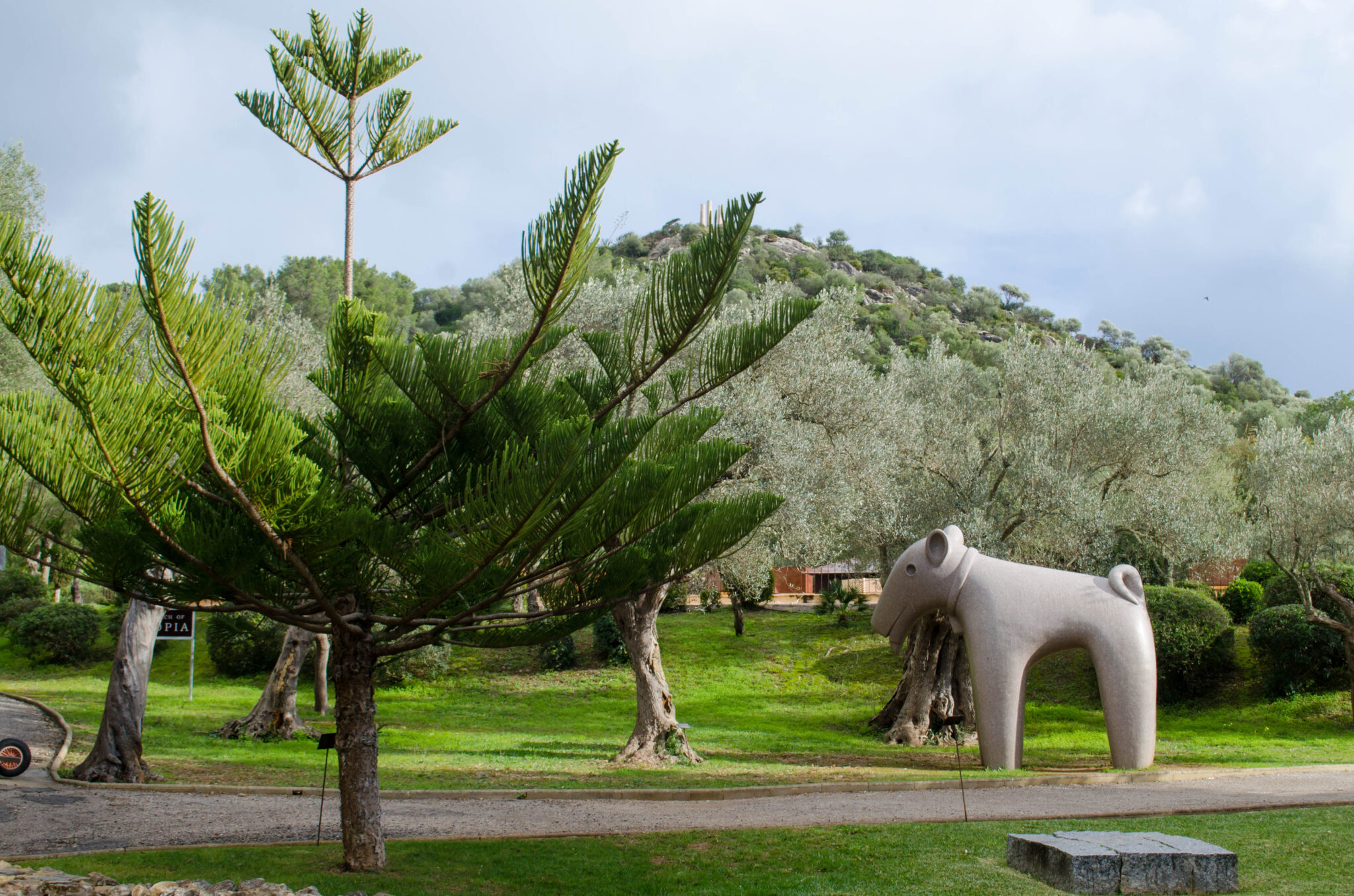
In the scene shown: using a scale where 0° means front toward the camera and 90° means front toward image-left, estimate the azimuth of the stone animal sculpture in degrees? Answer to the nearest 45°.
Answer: approximately 90°

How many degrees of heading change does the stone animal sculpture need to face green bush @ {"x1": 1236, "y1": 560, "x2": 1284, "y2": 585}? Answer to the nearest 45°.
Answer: approximately 90° to its right

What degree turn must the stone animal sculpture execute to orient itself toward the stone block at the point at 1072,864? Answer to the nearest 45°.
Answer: approximately 90° to its left

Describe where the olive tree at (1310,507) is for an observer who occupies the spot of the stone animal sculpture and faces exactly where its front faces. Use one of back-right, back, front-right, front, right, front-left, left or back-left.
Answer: back-right

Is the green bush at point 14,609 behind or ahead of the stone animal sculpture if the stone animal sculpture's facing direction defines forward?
ahead

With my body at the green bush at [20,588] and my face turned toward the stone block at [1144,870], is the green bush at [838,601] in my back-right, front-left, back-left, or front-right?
front-left

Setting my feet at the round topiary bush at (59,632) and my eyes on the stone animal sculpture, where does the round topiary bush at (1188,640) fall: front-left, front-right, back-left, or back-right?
front-left

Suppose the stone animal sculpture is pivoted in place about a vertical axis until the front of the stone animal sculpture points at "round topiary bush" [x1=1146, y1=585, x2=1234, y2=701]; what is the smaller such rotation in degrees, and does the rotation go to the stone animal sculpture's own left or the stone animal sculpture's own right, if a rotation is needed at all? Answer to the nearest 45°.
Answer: approximately 90° to the stone animal sculpture's own right

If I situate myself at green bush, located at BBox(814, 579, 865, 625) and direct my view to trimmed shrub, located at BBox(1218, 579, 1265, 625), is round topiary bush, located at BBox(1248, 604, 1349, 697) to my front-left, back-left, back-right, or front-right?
front-right

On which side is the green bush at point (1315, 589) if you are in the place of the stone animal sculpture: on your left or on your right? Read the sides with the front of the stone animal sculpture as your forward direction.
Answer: on your right

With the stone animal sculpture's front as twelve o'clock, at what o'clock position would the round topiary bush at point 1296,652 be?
The round topiary bush is roughly at 4 o'clock from the stone animal sculpture.

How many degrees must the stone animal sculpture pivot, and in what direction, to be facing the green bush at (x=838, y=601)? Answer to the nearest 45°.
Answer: approximately 90° to its right

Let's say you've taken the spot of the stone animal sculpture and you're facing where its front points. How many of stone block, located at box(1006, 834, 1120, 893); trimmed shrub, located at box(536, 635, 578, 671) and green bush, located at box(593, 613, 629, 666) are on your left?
1
